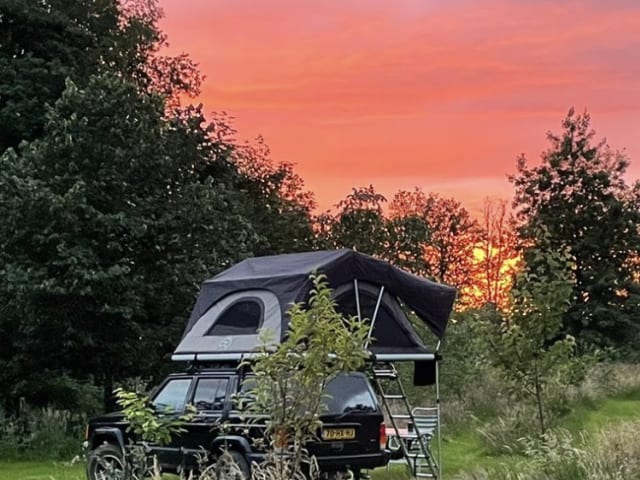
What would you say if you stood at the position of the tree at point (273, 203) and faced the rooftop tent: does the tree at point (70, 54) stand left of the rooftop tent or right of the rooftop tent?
right

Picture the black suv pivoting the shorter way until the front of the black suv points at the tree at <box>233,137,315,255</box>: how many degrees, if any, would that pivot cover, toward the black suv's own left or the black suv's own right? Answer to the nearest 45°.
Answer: approximately 45° to the black suv's own right

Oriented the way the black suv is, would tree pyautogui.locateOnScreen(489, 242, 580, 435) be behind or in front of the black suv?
behind

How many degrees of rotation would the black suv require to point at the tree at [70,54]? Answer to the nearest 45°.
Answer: approximately 45° to its right

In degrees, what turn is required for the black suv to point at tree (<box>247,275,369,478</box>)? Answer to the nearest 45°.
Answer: approximately 135° to its left

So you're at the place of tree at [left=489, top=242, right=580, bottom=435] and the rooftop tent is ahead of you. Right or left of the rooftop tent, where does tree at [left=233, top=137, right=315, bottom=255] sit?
right

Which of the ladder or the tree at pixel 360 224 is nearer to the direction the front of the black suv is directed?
the tree

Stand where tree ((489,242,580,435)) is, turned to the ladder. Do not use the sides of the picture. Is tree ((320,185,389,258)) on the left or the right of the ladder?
right

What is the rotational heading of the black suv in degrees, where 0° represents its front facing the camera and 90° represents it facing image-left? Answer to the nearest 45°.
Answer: approximately 135°
